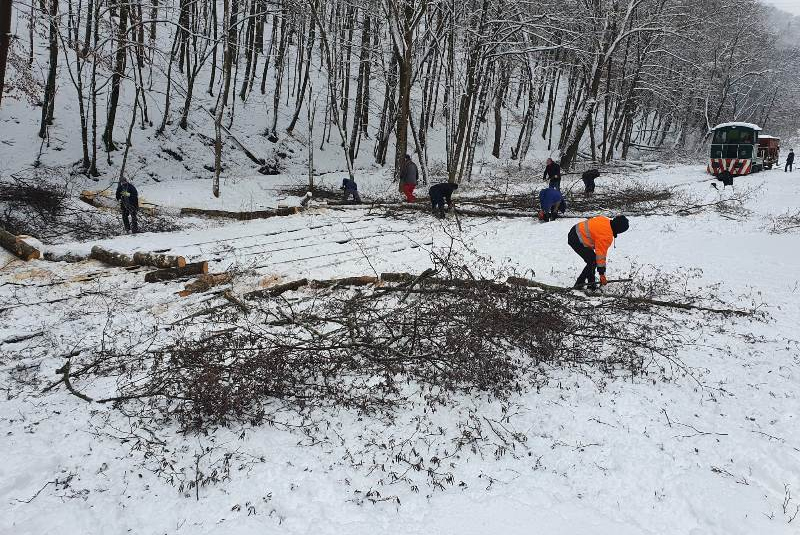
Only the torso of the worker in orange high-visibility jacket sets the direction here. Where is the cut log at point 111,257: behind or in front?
behind

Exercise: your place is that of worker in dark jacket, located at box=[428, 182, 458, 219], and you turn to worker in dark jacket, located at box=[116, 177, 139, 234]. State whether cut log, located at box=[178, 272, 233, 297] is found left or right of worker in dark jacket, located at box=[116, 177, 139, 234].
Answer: left

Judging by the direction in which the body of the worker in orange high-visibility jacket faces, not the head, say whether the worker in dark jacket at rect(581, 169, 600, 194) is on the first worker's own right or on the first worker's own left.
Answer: on the first worker's own left

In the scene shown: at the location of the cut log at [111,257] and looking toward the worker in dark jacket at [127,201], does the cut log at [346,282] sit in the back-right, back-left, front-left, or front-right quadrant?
back-right

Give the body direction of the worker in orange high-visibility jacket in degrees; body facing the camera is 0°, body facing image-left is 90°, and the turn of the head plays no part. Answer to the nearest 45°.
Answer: approximately 270°

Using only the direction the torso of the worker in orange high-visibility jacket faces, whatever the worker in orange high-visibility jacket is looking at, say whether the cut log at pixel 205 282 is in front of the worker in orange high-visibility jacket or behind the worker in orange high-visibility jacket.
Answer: behind

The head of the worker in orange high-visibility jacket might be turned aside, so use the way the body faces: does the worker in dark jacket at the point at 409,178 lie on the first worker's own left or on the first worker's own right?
on the first worker's own left

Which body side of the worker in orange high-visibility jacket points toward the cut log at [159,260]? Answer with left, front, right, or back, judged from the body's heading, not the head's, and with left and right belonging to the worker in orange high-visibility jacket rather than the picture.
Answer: back

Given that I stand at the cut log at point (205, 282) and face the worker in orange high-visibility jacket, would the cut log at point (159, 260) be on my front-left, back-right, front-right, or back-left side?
back-left

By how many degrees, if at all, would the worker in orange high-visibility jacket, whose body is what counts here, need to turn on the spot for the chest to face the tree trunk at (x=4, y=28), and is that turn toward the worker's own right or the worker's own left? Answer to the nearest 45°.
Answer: approximately 180°

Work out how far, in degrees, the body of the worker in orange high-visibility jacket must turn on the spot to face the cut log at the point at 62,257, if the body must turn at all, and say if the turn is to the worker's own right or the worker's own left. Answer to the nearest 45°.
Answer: approximately 180°
